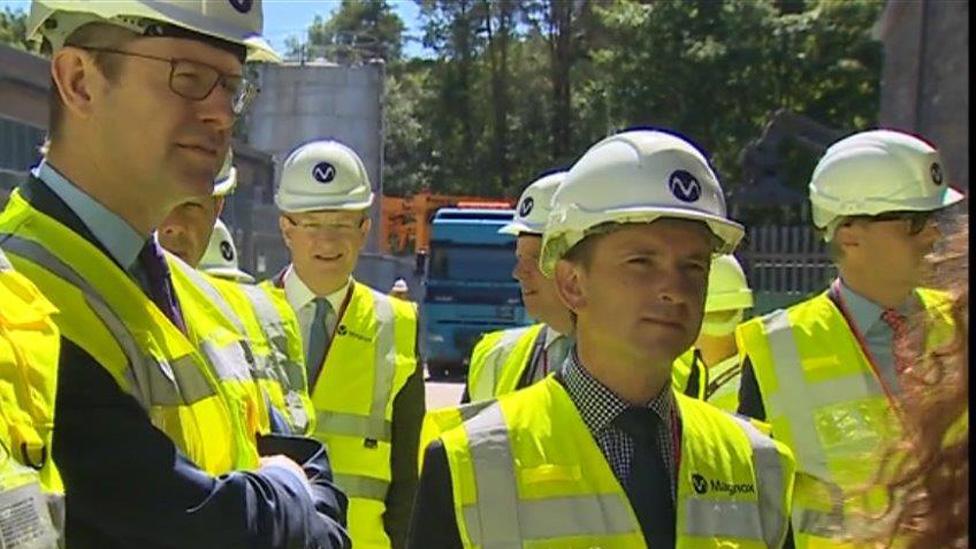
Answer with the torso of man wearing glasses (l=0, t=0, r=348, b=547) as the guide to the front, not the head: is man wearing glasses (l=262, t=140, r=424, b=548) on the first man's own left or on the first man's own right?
on the first man's own left

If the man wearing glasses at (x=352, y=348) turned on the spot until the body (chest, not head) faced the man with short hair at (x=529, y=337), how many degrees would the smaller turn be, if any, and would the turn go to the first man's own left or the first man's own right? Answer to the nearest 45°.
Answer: approximately 45° to the first man's own left

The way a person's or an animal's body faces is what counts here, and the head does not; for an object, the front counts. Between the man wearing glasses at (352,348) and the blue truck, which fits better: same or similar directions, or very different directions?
same or similar directions

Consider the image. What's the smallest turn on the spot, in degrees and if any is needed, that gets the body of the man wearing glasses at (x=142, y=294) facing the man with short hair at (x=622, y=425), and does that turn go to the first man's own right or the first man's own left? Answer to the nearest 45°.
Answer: approximately 45° to the first man's own left

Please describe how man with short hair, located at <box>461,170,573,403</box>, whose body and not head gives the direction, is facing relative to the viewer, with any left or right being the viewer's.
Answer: facing the viewer and to the left of the viewer

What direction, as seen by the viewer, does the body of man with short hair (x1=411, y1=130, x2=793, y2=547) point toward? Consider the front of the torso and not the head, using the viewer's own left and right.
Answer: facing the viewer and to the right of the viewer

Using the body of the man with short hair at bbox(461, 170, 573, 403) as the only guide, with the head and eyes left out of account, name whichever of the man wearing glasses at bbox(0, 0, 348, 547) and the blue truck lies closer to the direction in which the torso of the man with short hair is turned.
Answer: the man wearing glasses

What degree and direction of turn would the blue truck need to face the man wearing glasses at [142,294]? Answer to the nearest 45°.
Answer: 0° — it already faces them

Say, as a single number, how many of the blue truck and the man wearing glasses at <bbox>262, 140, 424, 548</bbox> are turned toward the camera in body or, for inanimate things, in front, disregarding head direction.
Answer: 2

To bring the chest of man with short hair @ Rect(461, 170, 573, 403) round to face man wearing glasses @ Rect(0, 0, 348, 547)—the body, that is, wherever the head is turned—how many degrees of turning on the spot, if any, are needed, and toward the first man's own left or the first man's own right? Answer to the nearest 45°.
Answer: approximately 45° to the first man's own left

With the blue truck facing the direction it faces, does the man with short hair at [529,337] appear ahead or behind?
ahead

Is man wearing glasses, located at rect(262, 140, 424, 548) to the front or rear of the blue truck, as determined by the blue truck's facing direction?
to the front

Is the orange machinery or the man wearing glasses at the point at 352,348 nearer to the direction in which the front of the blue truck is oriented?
the man wearing glasses
